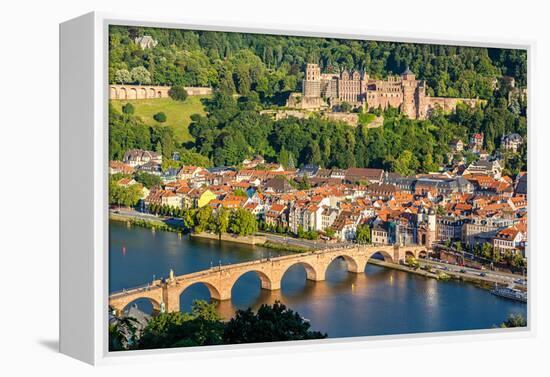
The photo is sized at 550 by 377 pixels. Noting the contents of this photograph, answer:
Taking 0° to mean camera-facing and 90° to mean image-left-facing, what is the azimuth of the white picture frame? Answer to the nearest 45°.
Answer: approximately 315°
